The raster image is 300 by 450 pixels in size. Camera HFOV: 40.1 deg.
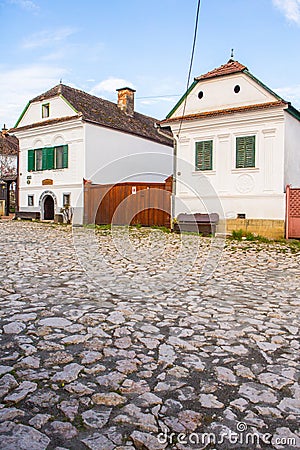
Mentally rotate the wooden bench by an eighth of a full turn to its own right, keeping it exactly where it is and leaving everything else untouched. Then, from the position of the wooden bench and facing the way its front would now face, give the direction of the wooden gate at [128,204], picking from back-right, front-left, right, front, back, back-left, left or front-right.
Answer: right

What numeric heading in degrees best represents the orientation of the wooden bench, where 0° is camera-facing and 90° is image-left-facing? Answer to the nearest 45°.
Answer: approximately 0°

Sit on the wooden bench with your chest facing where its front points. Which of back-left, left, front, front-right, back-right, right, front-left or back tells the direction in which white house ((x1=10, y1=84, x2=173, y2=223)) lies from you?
back-right

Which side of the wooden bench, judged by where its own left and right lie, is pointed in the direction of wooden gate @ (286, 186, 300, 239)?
left
